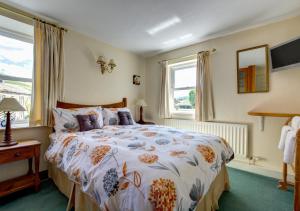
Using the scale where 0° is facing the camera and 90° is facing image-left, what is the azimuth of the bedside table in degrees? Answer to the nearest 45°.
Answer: approximately 315°

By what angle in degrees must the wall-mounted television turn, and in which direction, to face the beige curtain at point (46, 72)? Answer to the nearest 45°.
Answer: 0° — it already faces it

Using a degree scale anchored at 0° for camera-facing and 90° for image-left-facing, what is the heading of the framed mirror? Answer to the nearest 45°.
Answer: approximately 45°

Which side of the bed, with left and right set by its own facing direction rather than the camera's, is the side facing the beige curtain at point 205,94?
left
